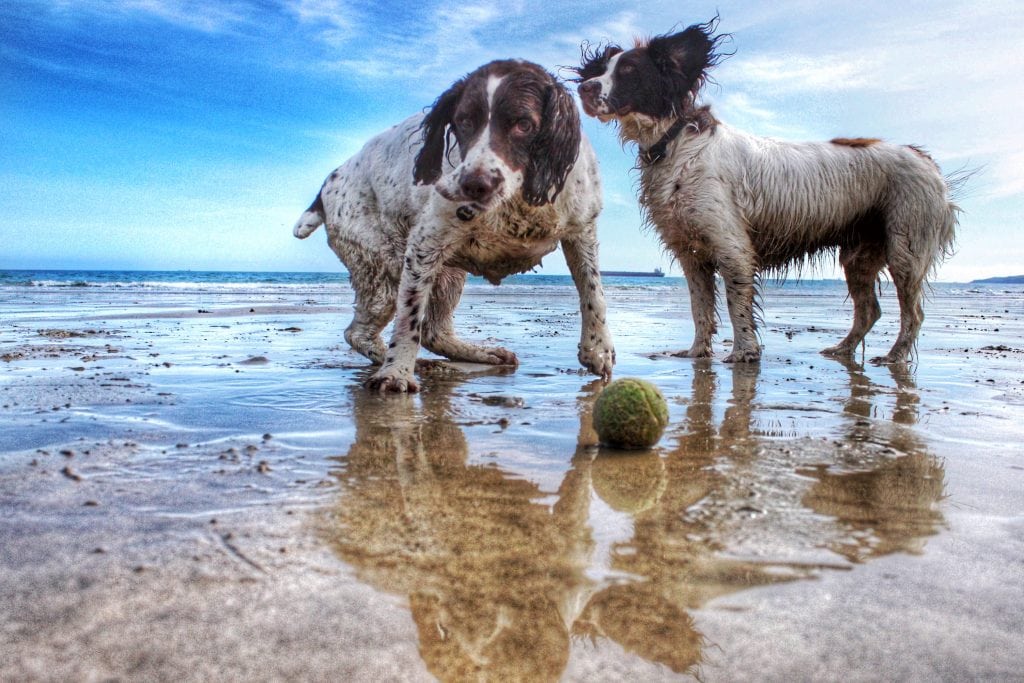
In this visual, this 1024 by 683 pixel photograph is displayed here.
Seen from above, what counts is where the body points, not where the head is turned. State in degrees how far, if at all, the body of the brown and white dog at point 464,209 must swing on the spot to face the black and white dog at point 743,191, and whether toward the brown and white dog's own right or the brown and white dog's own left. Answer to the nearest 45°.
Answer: approximately 90° to the brown and white dog's own left

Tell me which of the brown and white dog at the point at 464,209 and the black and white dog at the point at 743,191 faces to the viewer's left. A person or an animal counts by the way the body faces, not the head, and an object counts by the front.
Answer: the black and white dog

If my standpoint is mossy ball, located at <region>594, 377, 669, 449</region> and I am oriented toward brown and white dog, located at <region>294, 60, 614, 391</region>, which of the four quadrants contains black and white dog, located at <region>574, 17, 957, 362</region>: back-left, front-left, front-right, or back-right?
front-right

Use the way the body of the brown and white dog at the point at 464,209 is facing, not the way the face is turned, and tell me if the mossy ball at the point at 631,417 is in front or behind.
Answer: in front

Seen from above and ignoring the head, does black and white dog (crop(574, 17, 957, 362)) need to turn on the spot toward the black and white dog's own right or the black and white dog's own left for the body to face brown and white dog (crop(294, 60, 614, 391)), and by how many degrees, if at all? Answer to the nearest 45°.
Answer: approximately 45° to the black and white dog's own left

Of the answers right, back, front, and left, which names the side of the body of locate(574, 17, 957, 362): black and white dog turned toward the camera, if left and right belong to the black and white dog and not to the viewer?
left

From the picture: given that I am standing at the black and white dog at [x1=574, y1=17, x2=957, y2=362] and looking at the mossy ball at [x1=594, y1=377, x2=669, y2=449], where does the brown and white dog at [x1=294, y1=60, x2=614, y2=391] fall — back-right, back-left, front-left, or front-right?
front-right

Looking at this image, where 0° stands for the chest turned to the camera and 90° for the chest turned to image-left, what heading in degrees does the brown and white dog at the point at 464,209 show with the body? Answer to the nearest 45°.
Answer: approximately 315°

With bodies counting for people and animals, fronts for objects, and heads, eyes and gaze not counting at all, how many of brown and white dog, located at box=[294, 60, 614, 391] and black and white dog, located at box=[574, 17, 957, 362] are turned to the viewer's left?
1

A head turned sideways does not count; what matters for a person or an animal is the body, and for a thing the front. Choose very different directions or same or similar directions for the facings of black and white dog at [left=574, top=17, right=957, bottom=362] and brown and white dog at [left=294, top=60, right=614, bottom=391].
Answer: very different directions

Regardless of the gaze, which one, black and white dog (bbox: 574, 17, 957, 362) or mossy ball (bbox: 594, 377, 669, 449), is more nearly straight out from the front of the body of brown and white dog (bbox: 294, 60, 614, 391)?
the mossy ball

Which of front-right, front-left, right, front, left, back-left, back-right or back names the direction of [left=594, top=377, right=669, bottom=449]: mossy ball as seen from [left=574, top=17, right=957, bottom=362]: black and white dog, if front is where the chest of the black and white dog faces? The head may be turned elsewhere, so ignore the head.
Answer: left
